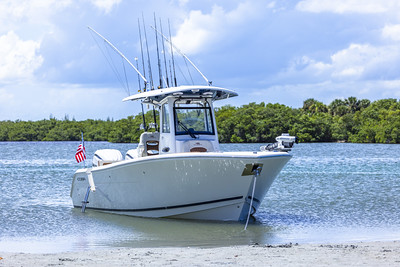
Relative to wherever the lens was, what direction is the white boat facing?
facing the viewer and to the right of the viewer
